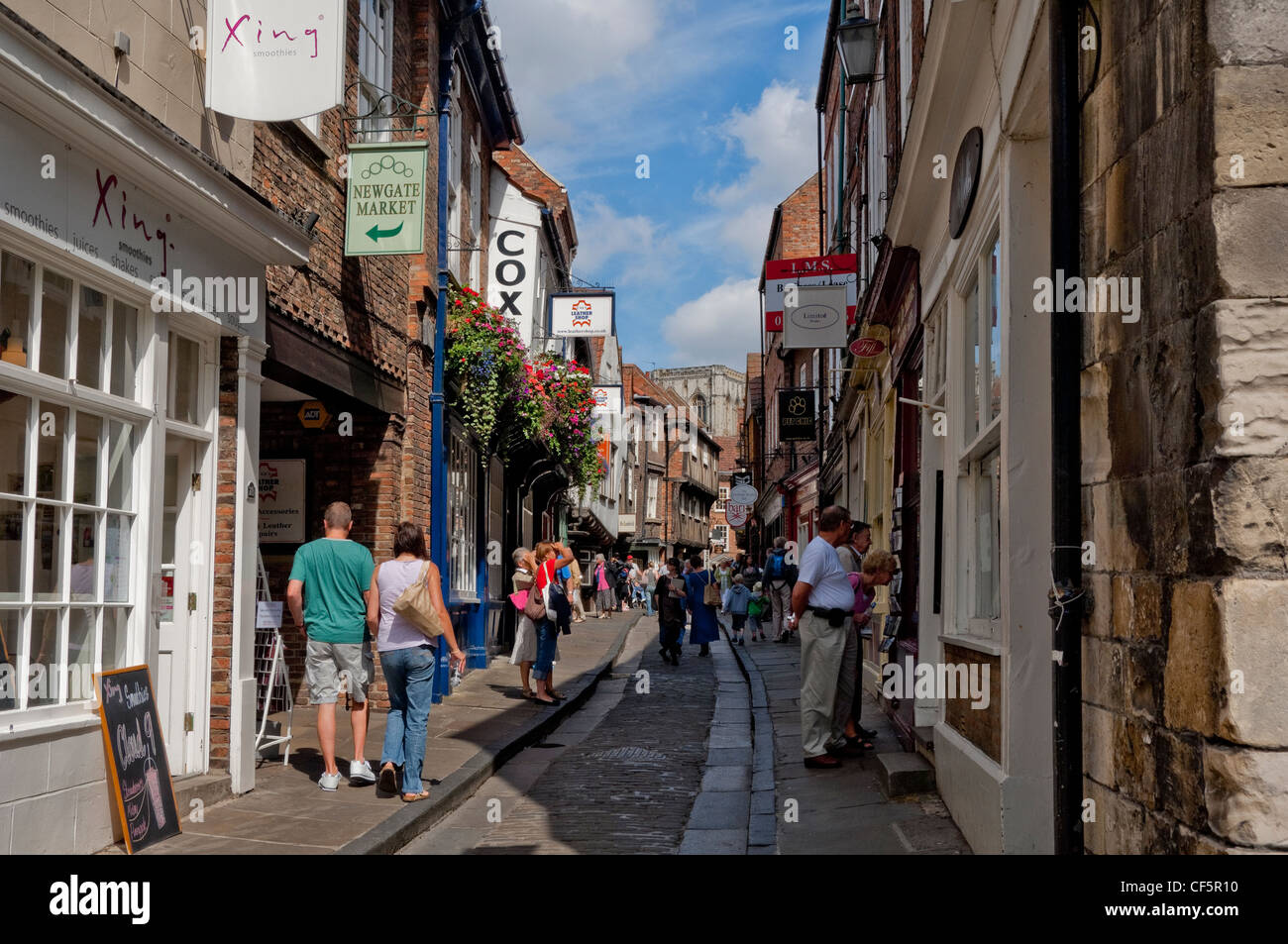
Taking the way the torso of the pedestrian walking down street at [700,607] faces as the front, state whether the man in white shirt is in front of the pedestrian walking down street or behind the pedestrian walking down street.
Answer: behind

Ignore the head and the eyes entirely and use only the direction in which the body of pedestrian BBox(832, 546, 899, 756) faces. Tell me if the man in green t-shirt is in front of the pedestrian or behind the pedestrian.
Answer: behind

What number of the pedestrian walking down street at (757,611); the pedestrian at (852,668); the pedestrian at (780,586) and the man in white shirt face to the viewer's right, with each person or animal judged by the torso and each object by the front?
2

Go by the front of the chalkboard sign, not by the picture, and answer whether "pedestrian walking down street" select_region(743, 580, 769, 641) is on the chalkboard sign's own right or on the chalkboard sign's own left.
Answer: on the chalkboard sign's own left

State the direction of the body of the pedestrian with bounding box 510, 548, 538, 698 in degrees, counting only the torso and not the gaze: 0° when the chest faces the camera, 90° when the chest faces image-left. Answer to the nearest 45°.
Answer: approximately 270°

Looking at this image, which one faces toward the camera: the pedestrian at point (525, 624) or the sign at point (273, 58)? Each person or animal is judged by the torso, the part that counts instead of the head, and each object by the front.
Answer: the sign

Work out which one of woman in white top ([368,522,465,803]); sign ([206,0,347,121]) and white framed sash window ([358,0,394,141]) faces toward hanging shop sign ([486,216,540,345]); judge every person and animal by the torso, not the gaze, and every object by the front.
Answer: the woman in white top

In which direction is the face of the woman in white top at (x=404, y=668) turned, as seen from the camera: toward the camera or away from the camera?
away from the camera

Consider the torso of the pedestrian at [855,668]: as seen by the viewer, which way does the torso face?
to the viewer's right

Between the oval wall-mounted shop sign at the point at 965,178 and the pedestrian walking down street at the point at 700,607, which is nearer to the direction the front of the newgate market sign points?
the oval wall-mounted shop sign

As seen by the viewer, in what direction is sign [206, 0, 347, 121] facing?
toward the camera

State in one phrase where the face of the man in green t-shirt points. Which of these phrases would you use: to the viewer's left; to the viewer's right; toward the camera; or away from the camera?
away from the camera

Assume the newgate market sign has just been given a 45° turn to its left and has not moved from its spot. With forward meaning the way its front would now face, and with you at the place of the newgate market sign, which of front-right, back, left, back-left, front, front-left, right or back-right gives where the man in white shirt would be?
front
